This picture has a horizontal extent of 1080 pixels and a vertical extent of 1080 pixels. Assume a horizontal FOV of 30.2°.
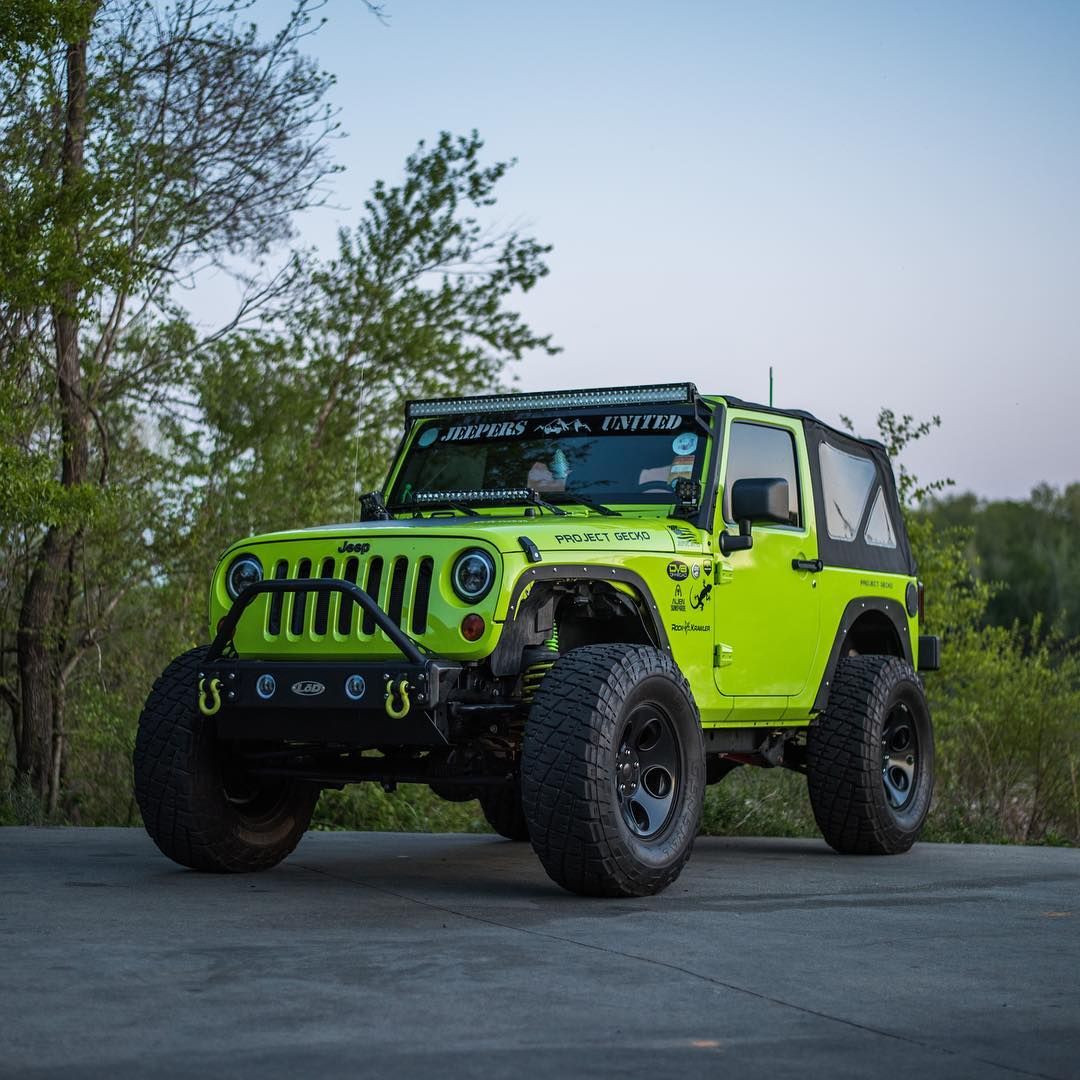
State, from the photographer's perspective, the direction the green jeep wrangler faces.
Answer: facing the viewer and to the left of the viewer

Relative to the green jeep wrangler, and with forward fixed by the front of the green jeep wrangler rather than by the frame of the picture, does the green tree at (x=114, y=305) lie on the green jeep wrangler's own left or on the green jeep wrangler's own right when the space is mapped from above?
on the green jeep wrangler's own right
